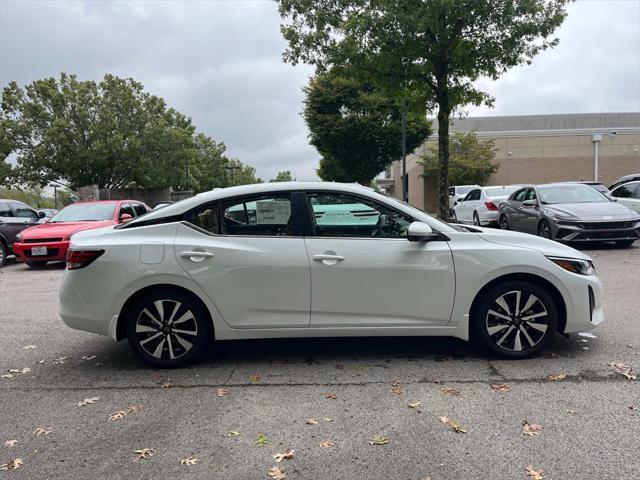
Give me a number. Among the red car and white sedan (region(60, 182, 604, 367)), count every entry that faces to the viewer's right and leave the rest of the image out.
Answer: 1

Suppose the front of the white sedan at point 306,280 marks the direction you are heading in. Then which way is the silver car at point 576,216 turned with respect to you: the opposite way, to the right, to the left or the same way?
to the right

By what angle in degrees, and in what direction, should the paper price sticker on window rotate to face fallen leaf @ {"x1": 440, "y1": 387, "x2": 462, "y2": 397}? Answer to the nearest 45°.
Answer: approximately 45° to its left

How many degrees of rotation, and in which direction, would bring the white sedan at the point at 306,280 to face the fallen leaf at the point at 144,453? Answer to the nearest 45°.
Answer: approximately 135° to its right

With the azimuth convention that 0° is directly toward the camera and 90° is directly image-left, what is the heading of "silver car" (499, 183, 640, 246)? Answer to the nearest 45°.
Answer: approximately 315°

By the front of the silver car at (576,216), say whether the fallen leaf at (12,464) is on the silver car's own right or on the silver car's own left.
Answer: on the silver car's own right

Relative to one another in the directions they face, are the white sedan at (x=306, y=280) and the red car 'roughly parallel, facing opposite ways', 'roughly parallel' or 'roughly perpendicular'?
roughly perpendicular

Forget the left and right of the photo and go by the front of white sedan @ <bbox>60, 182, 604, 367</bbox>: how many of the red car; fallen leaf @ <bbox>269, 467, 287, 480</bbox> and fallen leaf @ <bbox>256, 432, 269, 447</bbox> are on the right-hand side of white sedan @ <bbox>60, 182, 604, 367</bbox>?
2

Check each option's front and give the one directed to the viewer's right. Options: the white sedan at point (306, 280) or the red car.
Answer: the white sedan

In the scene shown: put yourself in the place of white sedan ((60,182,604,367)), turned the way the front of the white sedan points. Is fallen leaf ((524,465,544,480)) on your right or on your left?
on your right

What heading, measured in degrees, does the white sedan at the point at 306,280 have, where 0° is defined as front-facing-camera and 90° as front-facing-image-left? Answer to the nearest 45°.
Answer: approximately 270°

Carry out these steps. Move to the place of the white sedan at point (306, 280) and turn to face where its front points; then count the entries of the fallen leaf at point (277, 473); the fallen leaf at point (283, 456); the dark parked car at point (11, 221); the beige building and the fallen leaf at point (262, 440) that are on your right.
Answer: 3

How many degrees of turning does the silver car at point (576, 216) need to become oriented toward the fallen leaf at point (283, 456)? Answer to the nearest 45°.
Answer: approximately 45° to its right
